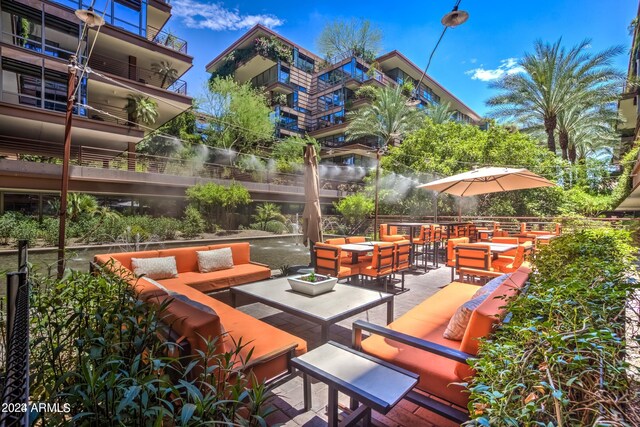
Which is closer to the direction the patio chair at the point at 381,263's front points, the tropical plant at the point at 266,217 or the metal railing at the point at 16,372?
the tropical plant

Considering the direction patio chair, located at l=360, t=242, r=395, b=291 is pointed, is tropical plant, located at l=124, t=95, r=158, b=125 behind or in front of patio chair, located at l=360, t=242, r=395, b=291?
in front

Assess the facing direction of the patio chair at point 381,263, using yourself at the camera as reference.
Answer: facing away from the viewer and to the left of the viewer

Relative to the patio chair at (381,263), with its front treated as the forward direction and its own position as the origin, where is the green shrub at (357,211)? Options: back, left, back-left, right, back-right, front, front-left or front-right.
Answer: front-right

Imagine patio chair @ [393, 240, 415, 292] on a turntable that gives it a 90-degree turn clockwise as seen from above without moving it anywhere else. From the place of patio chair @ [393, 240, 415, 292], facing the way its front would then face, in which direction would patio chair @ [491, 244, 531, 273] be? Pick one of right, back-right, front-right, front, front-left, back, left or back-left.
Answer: front-right

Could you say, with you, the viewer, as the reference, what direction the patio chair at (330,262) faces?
facing away from the viewer and to the right of the viewer

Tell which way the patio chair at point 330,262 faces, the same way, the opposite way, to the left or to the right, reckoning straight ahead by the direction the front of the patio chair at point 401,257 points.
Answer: to the right

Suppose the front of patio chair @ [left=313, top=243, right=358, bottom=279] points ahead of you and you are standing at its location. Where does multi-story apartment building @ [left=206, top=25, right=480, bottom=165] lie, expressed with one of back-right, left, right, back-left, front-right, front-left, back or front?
front-left

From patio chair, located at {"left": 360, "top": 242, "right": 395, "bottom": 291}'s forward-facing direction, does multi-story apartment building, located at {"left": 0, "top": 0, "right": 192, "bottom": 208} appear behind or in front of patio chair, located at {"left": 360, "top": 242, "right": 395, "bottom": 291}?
in front

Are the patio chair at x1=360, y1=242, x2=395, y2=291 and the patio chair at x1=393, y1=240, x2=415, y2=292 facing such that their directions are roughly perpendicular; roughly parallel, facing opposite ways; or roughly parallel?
roughly parallel

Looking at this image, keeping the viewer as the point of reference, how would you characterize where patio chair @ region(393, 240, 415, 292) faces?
facing away from the viewer and to the left of the viewer

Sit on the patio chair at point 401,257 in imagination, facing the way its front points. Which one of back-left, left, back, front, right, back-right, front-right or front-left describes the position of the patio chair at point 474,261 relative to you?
back-right

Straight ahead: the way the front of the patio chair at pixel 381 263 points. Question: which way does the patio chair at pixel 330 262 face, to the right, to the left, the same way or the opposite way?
to the right

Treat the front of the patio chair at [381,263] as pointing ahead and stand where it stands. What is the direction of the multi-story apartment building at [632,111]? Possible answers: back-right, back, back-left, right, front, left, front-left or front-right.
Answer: right

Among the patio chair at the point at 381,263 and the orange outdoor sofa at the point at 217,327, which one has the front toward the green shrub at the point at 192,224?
the patio chair

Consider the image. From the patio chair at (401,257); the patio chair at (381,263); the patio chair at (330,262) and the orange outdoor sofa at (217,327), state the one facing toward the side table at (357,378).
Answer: the orange outdoor sofa
